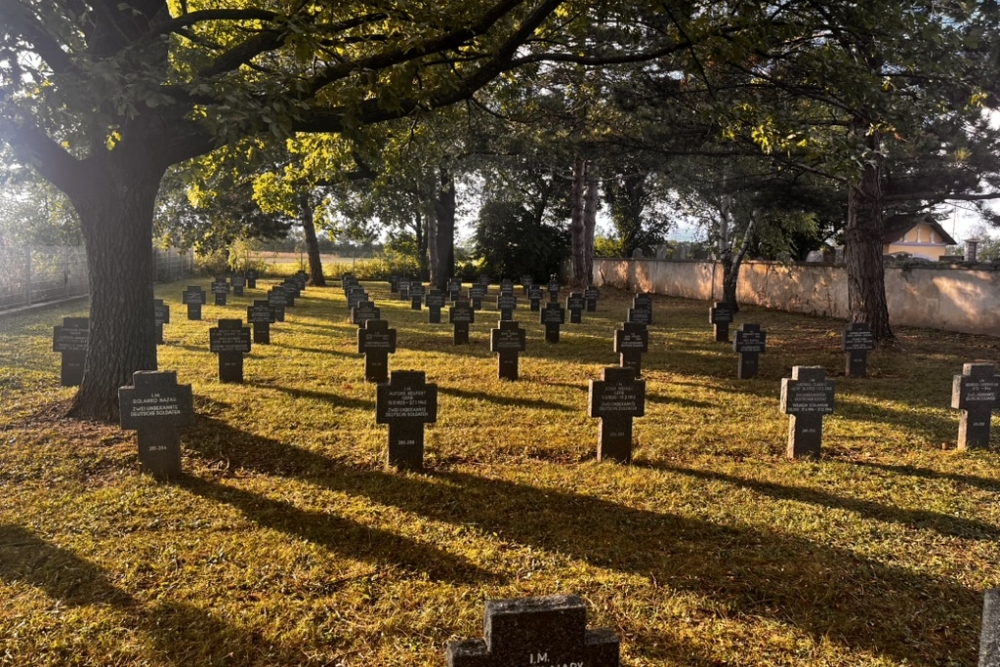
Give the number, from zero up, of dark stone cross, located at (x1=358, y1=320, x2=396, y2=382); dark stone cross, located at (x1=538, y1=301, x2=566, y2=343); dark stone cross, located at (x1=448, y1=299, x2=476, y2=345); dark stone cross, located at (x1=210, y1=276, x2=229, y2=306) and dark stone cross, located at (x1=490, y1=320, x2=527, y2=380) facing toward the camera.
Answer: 5

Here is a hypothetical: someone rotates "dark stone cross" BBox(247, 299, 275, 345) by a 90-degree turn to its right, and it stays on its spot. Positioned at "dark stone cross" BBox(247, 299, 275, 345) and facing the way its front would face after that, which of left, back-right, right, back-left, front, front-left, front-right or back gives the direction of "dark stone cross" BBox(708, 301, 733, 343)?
back

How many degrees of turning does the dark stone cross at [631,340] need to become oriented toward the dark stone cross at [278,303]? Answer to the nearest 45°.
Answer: approximately 135° to its right

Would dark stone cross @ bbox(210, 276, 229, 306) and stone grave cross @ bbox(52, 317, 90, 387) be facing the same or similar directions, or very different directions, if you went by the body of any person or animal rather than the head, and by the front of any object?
same or similar directions

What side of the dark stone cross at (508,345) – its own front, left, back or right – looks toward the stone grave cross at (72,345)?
right

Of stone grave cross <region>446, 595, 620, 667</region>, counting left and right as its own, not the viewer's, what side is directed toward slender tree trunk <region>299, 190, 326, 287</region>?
back

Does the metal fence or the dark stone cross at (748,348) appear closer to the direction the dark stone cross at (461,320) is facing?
the dark stone cross

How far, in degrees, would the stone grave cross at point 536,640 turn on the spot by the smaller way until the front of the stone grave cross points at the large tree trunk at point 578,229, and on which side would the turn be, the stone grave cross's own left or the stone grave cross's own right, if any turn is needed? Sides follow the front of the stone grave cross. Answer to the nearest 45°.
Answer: approximately 180°

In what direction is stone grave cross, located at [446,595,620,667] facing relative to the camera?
toward the camera

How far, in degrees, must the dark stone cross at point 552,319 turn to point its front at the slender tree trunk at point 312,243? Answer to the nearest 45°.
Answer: approximately 135° to its right

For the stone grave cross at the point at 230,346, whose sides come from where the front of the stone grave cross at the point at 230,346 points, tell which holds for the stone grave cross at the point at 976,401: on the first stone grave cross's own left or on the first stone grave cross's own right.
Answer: on the first stone grave cross's own left

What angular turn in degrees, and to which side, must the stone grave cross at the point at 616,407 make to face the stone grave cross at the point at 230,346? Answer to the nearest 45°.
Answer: approximately 135° to its right

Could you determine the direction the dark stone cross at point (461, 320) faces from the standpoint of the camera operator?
facing the viewer

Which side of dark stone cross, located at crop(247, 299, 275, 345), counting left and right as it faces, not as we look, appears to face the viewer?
front

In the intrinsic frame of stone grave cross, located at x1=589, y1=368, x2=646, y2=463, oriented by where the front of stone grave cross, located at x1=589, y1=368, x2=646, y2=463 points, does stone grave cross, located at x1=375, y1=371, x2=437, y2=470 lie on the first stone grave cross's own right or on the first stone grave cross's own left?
on the first stone grave cross's own right

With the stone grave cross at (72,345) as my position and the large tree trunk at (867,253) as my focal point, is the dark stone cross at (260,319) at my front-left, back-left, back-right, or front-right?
front-left
